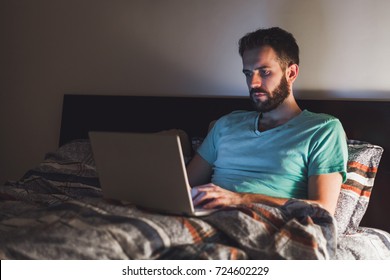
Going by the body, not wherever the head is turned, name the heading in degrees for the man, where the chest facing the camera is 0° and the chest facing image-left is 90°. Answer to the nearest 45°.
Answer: approximately 45°

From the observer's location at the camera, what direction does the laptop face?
facing away from the viewer and to the right of the viewer

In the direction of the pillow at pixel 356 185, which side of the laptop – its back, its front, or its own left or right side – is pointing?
front
